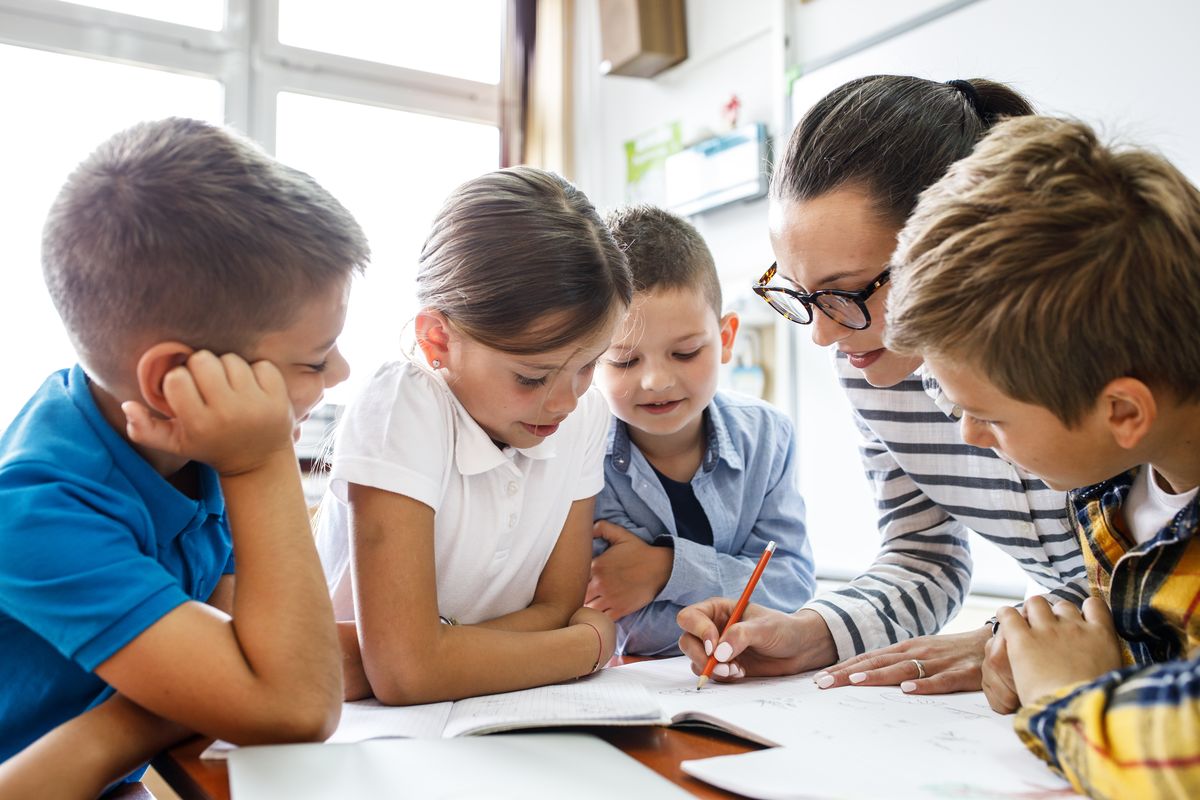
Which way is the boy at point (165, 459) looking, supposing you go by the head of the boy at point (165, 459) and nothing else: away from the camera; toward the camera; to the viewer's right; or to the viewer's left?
to the viewer's right

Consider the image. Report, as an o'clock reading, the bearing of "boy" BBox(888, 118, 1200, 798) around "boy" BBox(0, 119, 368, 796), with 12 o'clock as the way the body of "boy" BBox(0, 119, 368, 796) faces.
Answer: "boy" BBox(888, 118, 1200, 798) is roughly at 1 o'clock from "boy" BBox(0, 119, 368, 796).

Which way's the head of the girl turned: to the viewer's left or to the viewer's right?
to the viewer's right

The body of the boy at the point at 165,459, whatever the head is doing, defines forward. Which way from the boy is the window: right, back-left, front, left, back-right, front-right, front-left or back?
left

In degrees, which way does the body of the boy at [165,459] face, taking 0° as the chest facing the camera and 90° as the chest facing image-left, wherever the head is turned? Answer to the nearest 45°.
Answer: approximately 270°

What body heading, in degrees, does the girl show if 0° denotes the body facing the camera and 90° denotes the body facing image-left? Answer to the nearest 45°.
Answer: approximately 315°

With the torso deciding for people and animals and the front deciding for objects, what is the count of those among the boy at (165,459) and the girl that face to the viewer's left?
0

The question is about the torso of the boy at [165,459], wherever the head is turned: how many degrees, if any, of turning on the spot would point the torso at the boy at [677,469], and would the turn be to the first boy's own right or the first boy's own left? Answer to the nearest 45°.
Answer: approximately 45° to the first boy's own left
